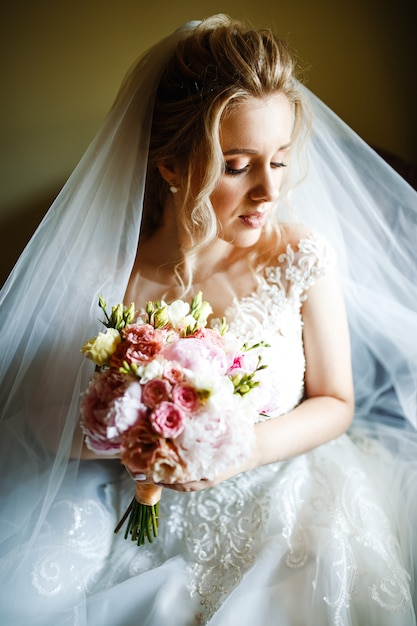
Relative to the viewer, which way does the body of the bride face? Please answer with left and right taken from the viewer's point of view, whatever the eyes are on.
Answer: facing the viewer

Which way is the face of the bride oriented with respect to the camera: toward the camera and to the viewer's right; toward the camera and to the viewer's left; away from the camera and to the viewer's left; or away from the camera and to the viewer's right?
toward the camera and to the viewer's right
